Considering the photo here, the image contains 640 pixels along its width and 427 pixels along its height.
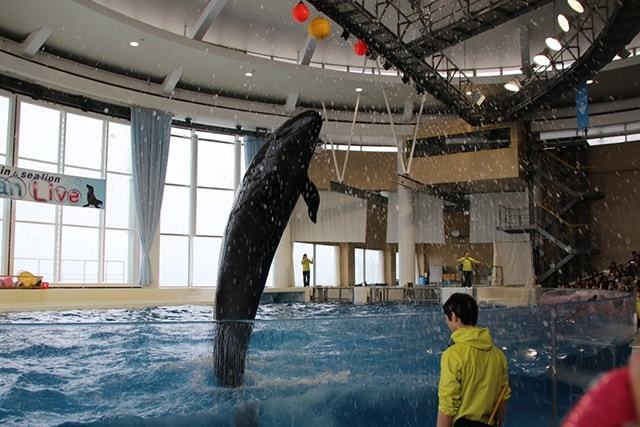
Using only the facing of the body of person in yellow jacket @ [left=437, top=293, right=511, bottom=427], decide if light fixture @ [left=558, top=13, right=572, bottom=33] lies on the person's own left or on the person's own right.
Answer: on the person's own right

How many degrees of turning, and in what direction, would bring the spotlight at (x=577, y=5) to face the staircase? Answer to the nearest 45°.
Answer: approximately 135° to its right

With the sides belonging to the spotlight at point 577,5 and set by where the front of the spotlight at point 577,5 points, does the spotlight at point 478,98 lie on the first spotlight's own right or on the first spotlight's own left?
on the first spotlight's own right

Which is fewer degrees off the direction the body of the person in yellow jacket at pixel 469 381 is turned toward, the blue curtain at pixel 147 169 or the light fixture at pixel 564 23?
the blue curtain

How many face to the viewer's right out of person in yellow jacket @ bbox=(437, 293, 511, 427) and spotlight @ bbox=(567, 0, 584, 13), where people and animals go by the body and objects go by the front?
0

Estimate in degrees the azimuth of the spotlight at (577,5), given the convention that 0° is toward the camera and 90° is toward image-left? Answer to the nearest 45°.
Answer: approximately 45°

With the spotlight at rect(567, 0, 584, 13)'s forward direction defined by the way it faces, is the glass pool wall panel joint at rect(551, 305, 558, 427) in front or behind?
in front

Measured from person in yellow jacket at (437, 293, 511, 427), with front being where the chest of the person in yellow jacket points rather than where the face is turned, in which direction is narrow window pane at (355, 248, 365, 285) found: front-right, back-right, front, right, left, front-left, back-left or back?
front-right

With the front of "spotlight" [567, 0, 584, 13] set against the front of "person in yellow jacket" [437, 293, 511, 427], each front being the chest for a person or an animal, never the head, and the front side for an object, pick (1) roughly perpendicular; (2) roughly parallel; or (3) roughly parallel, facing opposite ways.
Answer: roughly perpendicular

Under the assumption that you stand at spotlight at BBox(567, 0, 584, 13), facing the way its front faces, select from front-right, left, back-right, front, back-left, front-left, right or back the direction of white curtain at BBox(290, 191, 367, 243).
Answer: right

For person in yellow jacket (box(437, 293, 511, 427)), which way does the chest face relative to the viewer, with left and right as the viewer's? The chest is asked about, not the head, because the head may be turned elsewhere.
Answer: facing away from the viewer and to the left of the viewer

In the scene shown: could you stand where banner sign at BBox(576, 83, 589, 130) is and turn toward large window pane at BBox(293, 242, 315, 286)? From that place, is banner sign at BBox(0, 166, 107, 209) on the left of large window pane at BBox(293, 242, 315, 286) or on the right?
left

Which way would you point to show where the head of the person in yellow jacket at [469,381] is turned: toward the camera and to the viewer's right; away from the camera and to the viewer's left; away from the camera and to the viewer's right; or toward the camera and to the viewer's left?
away from the camera and to the viewer's left

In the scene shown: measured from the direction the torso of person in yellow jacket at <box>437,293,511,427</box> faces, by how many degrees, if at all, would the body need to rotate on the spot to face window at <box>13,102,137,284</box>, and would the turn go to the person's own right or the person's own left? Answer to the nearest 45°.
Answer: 0° — they already face it
